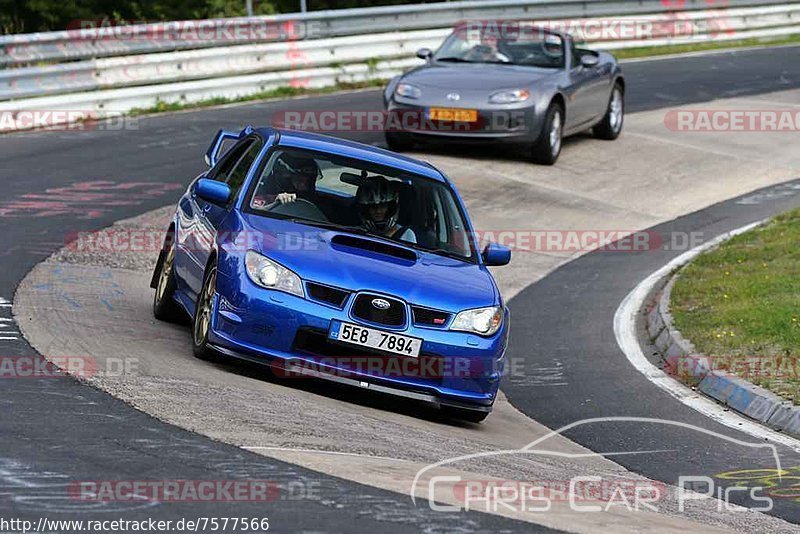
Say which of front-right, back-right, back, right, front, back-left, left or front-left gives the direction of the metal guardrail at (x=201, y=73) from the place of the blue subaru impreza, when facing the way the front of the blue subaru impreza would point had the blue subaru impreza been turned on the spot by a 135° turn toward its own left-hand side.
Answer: front

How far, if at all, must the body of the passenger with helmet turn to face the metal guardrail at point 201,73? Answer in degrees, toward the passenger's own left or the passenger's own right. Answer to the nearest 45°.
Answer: approximately 180°

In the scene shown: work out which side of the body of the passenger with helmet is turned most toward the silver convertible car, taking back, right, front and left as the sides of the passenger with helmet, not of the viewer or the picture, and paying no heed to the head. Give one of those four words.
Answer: back

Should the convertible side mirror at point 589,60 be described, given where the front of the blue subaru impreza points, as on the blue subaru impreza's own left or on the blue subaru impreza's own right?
on the blue subaru impreza's own left

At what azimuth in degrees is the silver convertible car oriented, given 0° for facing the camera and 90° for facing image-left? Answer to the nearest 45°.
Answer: approximately 45°

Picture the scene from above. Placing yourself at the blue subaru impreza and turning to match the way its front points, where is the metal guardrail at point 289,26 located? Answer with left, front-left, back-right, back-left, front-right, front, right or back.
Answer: back-left

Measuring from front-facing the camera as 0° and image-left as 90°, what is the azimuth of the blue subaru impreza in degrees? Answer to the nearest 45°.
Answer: approximately 315°

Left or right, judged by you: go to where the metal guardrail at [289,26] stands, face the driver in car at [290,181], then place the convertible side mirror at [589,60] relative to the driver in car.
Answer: left

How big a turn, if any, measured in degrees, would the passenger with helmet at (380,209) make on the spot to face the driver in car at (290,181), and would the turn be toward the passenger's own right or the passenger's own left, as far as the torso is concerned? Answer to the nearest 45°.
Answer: approximately 90° to the passenger's own right

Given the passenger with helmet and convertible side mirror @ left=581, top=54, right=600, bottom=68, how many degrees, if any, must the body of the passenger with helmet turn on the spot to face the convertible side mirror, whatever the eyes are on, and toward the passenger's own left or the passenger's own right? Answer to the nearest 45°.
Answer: approximately 180°
